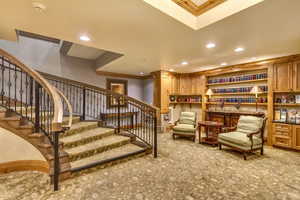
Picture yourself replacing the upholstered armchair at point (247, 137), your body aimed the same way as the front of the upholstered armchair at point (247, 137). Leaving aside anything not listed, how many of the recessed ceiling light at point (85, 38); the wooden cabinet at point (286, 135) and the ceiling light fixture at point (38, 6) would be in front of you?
2

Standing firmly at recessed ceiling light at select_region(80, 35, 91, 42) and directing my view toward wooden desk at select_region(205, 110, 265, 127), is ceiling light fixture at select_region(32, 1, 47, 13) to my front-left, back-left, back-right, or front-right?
back-right

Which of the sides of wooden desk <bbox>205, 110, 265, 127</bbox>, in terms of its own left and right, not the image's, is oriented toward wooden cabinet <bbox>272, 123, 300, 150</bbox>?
left

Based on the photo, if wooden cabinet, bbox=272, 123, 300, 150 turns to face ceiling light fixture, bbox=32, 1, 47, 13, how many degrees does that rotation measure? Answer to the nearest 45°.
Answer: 0° — it already faces it

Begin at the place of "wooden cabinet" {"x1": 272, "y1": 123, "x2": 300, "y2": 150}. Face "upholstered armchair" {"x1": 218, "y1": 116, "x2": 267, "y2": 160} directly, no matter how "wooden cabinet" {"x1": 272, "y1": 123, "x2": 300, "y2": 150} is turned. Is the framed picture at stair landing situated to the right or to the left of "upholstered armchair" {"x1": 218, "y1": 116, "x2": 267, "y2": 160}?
right

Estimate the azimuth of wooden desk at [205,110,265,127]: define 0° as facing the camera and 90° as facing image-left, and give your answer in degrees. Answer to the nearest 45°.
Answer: approximately 45°

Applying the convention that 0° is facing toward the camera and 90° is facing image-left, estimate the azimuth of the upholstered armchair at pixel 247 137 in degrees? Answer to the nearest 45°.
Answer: approximately 45°

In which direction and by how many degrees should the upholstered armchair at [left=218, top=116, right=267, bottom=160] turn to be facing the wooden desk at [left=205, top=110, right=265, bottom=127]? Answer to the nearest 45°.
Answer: approximately 135° to its right
